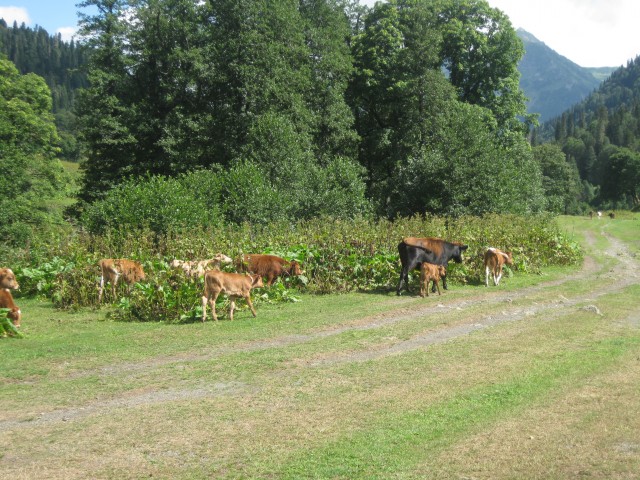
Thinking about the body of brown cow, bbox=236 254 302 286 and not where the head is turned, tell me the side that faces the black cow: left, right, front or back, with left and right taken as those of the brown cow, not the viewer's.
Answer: front

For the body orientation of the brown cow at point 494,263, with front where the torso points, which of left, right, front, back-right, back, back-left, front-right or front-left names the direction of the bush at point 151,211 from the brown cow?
back-left

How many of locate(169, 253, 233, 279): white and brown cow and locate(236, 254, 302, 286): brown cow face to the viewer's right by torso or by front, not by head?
2

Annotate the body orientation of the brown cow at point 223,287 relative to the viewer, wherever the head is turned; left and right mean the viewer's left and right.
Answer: facing to the right of the viewer

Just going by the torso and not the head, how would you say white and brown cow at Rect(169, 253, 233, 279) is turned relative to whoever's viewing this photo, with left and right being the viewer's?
facing to the right of the viewer

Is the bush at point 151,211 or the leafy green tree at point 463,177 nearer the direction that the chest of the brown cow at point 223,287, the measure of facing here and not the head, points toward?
the leafy green tree

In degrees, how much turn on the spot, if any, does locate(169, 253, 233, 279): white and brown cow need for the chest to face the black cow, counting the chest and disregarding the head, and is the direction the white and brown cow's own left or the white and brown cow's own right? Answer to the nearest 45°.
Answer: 0° — it already faces it

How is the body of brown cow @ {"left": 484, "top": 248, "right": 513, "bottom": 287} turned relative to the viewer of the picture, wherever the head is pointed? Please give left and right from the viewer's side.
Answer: facing away from the viewer and to the right of the viewer

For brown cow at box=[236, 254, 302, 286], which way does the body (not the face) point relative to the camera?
to the viewer's right

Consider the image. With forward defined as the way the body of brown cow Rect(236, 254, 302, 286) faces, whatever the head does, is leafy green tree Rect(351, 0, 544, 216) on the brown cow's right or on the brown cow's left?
on the brown cow's left

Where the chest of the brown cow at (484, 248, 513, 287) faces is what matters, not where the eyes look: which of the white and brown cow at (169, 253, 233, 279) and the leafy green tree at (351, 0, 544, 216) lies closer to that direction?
the leafy green tree

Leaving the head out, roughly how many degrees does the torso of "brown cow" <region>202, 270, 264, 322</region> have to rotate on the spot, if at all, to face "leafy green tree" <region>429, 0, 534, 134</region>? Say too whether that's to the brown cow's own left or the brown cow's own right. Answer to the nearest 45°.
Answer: approximately 45° to the brown cow's own left

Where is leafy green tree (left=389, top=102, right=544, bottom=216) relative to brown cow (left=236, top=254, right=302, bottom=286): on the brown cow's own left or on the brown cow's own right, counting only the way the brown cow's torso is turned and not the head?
on the brown cow's own left
